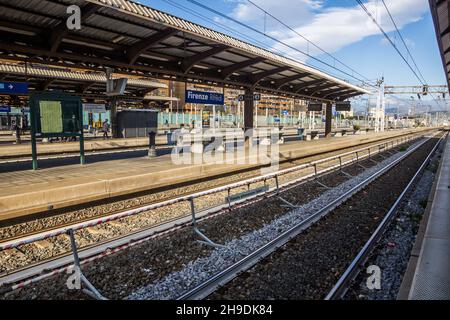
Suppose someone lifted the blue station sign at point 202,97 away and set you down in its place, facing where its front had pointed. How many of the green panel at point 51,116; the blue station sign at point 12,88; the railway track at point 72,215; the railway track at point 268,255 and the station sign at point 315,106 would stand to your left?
1

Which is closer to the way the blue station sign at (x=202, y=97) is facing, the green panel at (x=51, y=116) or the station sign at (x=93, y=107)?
the green panel

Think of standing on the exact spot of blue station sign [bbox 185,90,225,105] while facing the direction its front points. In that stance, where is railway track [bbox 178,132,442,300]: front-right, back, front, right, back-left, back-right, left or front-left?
front-right

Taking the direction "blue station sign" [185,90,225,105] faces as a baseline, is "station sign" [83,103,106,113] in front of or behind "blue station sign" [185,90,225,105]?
behind

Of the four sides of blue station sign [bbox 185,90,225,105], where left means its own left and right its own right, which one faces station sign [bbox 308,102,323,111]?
left

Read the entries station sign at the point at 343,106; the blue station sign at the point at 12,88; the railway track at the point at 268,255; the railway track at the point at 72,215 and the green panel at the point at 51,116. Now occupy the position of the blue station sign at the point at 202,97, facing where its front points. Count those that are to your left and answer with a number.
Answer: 1

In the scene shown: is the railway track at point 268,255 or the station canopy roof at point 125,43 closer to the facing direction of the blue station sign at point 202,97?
the railway track

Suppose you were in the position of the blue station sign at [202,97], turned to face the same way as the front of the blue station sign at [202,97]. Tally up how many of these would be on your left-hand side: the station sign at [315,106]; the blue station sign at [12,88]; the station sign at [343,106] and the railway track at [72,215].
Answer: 2

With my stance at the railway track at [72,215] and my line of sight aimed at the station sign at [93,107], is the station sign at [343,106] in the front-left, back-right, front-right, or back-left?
front-right

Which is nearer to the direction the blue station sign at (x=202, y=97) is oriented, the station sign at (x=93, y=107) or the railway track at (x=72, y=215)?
the railway track

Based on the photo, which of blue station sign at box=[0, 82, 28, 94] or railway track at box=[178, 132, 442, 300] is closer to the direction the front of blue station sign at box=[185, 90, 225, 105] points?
the railway track

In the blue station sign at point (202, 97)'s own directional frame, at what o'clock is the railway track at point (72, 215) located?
The railway track is roughly at 2 o'clock from the blue station sign.

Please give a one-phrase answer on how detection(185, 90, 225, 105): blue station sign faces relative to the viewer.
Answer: facing the viewer and to the right of the viewer

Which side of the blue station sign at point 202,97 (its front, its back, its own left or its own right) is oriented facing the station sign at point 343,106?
left

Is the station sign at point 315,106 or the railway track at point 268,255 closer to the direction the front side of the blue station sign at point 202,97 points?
the railway track

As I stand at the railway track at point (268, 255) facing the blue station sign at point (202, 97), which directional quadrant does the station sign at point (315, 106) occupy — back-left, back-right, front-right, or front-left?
front-right

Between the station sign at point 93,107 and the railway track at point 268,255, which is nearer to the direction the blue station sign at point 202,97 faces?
the railway track

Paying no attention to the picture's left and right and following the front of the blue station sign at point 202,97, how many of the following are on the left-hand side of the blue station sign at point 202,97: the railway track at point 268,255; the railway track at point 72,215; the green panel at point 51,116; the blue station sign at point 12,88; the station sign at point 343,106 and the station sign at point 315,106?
2

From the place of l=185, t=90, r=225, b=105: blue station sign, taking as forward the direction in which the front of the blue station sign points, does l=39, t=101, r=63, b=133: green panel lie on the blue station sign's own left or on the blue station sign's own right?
on the blue station sign's own right
